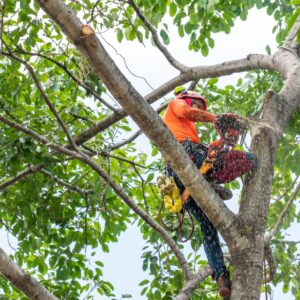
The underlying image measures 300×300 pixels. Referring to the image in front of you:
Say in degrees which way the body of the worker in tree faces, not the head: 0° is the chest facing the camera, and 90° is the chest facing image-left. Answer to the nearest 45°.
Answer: approximately 270°
